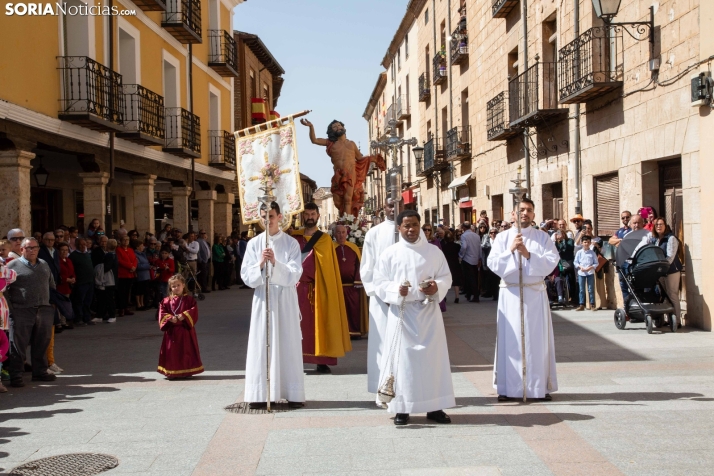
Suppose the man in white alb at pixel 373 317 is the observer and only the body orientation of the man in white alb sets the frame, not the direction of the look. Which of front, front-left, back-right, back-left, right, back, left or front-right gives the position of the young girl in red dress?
back-right

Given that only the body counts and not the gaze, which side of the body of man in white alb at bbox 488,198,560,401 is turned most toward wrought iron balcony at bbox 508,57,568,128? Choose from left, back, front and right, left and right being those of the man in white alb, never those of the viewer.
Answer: back

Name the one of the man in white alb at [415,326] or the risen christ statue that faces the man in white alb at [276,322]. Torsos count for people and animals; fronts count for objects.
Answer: the risen christ statue

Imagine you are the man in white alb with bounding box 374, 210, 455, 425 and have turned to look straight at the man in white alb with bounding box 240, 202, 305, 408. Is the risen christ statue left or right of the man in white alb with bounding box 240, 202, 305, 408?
right

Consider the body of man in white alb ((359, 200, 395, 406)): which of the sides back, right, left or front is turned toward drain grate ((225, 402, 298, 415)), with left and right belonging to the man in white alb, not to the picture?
right

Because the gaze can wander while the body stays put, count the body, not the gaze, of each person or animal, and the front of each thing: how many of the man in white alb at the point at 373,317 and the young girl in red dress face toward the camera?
2

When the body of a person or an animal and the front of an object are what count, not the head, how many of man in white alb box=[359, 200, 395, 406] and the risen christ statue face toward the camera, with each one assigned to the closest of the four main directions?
2

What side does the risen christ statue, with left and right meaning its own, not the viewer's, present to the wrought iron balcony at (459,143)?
back

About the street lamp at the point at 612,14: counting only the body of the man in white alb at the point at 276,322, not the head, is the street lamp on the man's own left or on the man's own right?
on the man's own left

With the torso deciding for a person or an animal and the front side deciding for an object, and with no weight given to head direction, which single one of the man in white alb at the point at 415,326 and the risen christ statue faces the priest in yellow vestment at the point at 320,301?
the risen christ statue

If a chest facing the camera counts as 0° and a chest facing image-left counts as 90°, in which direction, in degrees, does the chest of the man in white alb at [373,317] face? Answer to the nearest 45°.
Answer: approximately 0°

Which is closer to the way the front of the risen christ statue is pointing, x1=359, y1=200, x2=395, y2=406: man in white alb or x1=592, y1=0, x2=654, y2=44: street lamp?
the man in white alb

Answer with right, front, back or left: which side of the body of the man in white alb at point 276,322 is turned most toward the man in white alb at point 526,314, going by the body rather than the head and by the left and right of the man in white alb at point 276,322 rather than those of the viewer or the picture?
left

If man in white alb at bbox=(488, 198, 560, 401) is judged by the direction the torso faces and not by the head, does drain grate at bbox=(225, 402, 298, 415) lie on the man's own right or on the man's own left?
on the man's own right
